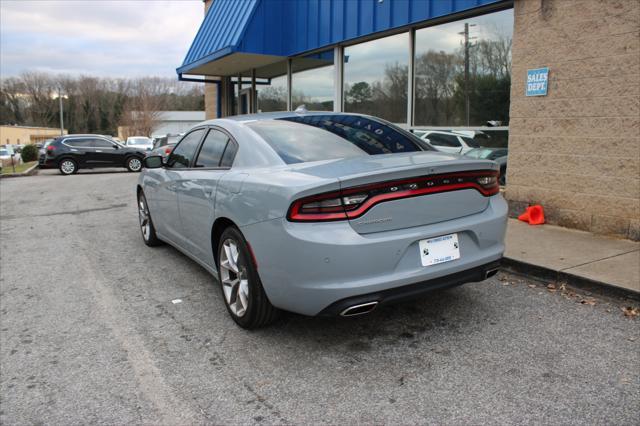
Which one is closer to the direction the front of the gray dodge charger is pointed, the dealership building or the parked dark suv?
the parked dark suv

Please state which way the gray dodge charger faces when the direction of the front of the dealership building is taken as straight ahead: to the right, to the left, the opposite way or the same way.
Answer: to the right

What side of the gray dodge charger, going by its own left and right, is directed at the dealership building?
right

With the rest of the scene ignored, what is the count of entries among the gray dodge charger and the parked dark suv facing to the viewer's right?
1

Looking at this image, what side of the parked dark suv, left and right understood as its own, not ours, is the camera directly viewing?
right

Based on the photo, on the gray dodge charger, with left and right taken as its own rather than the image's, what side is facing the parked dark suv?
front

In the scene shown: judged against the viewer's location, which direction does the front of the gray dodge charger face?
facing away from the viewer and to the left of the viewer

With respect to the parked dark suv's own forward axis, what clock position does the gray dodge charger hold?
The gray dodge charger is roughly at 3 o'clock from the parked dark suv.

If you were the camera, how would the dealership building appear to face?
facing the viewer and to the left of the viewer

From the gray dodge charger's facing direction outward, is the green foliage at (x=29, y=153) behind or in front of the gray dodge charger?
in front

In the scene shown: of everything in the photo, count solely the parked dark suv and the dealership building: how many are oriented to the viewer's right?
1

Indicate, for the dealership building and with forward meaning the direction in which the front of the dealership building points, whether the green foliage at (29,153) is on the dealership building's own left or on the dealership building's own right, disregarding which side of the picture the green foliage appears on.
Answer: on the dealership building's own right
